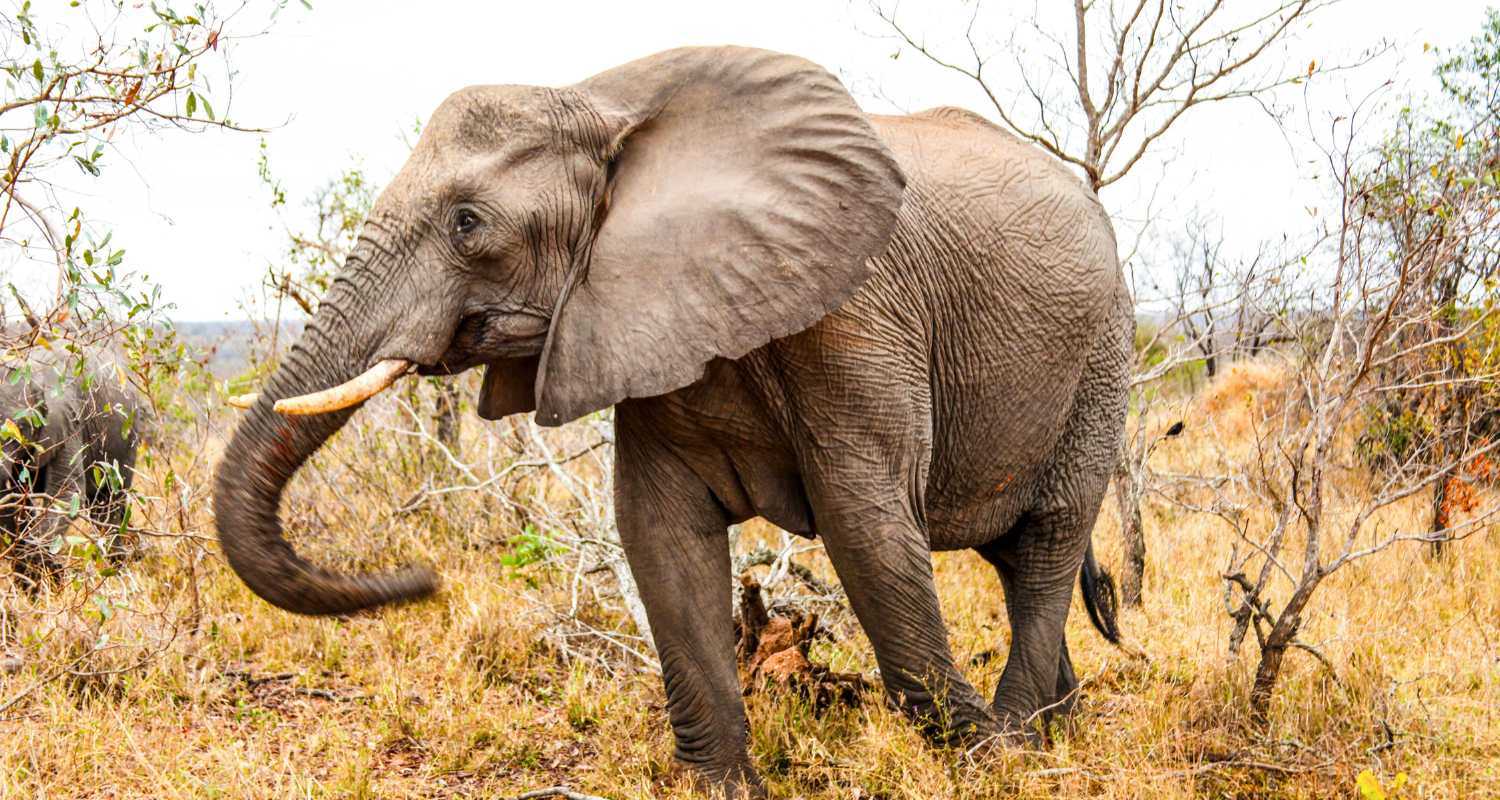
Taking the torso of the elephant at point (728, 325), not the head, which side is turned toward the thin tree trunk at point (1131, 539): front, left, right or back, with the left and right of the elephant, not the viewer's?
back

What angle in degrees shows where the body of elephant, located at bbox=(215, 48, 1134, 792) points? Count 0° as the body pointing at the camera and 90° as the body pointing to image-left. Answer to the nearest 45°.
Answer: approximately 45°
